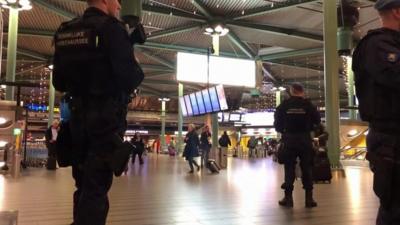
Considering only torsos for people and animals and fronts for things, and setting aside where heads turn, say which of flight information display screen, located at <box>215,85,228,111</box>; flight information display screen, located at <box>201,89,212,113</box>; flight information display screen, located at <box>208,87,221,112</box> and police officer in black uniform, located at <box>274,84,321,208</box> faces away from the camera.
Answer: the police officer in black uniform

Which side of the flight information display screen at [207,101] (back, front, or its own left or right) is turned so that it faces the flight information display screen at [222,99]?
left

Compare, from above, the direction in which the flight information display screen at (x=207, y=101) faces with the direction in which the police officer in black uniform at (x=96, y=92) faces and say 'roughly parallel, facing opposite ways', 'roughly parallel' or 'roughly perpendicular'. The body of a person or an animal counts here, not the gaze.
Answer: roughly parallel, facing opposite ways

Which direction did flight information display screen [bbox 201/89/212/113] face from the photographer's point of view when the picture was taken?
facing the viewer and to the left of the viewer

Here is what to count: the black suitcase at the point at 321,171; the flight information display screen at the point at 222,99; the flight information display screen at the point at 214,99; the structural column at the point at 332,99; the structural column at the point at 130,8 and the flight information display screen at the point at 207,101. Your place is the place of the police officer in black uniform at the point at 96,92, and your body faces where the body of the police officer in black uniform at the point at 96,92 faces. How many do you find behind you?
0

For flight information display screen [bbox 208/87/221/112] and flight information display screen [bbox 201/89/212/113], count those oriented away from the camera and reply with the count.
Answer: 0

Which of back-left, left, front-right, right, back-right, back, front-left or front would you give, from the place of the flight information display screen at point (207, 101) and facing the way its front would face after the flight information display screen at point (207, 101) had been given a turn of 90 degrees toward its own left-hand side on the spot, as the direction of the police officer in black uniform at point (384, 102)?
front-right

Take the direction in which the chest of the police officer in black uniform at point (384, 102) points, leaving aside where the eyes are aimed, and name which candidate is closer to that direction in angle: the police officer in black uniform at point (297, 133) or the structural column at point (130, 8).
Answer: the police officer in black uniform

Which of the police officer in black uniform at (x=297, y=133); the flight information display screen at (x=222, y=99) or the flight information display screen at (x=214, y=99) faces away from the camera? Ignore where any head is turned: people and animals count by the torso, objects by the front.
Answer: the police officer in black uniform

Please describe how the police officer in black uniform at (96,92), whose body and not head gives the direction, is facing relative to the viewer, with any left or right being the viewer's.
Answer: facing away from the viewer and to the right of the viewer

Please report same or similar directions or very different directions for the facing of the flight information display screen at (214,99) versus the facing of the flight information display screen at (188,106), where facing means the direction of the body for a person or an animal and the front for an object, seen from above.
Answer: same or similar directions

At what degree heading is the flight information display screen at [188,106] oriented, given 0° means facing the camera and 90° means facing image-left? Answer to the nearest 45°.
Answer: approximately 45°

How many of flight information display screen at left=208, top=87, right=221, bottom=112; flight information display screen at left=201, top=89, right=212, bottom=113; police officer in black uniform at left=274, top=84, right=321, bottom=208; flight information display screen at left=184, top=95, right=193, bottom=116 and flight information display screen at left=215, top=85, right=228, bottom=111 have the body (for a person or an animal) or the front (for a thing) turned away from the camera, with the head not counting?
1

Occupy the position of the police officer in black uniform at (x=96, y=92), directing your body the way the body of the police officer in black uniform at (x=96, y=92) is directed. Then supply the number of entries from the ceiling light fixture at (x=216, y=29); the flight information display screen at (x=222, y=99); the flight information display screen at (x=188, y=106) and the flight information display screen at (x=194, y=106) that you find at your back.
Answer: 0

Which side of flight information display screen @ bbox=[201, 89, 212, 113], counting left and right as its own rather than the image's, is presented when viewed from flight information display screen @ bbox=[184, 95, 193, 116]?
right
